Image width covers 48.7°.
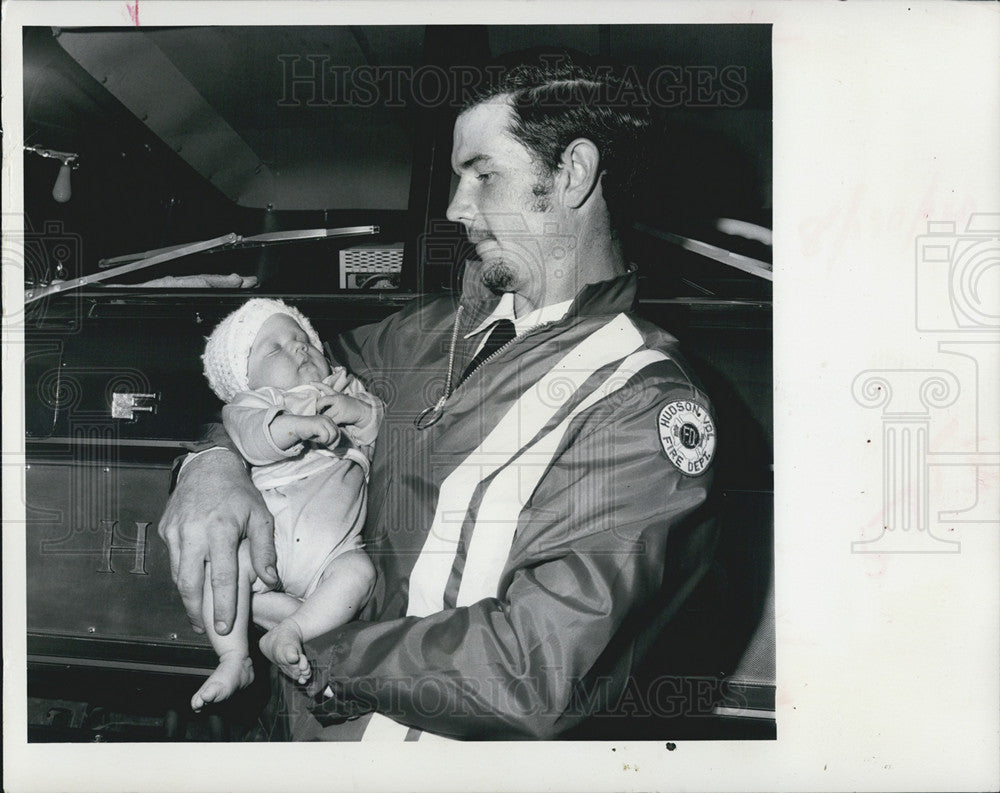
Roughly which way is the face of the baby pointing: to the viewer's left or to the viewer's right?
to the viewer's right

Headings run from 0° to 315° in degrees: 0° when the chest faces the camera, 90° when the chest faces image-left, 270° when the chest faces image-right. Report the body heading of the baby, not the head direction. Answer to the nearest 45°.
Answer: approximately 0°
